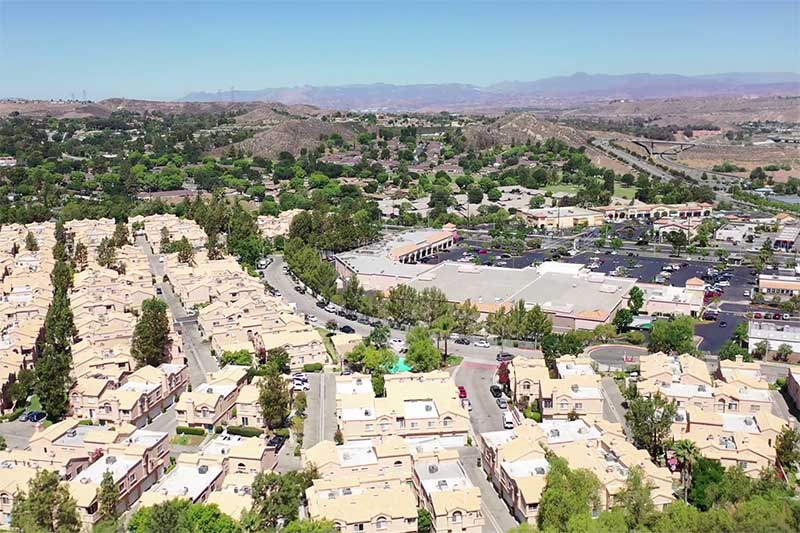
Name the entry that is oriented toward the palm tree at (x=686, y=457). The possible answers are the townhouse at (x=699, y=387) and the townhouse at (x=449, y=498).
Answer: the townhouse at (x=699, y=387)

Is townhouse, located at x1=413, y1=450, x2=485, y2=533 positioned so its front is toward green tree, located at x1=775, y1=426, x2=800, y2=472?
no

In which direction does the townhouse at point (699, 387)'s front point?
toward the camera

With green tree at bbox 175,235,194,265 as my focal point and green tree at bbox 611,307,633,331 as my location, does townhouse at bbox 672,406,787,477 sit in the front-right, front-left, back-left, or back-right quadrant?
back-left

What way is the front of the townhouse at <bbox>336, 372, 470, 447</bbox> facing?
toward the camera

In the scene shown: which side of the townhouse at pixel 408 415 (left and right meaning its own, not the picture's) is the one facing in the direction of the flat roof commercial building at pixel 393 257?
back

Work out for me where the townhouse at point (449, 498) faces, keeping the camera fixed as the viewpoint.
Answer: facing the viewer

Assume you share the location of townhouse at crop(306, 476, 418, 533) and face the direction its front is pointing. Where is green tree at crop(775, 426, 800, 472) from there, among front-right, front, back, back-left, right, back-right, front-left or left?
left

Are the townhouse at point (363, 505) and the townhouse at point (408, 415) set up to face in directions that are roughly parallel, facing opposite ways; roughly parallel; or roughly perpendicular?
roughly parallel

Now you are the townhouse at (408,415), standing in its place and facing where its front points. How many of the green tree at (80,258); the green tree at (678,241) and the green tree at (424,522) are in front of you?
1

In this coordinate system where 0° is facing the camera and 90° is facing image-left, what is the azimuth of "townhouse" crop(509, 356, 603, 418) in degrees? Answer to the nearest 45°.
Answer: approximately 0°

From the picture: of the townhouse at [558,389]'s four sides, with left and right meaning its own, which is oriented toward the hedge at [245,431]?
right

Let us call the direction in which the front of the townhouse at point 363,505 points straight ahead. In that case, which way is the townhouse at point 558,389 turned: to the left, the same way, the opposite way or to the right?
the same way

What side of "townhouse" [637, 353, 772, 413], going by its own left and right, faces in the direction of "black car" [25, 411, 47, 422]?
right

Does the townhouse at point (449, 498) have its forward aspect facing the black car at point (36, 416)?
no

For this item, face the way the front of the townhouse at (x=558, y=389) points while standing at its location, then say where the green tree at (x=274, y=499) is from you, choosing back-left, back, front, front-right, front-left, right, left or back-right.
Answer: front-right

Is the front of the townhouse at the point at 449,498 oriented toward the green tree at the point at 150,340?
no

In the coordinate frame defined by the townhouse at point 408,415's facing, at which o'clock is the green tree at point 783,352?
The green tree is roughly at 8 o'clock from the townhouse.

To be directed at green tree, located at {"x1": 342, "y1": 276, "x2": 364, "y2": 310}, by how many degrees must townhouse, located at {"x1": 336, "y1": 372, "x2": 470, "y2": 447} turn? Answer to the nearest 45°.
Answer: approximately 180°

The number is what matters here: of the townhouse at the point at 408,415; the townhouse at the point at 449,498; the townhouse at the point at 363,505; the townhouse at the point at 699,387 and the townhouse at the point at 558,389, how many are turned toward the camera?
5

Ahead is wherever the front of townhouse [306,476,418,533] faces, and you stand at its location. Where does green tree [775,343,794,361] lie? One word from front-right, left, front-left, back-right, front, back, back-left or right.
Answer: back-left

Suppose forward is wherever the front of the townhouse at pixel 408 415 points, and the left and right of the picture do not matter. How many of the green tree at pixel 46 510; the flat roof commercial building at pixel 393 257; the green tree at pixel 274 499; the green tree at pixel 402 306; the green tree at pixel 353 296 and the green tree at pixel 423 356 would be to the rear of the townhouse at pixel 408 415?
4
